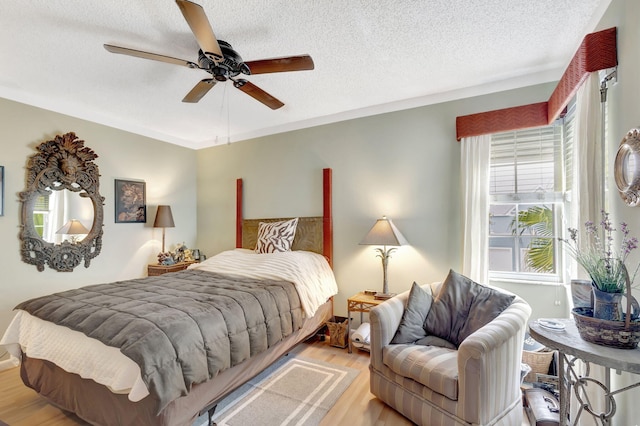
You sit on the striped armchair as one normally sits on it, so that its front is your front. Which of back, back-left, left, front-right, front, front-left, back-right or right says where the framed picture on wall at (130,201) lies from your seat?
front-right

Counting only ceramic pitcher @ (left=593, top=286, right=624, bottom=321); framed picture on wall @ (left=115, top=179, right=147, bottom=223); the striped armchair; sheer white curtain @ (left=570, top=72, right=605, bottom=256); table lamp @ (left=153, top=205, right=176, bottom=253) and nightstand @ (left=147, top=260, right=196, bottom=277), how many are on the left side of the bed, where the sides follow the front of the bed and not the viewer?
3

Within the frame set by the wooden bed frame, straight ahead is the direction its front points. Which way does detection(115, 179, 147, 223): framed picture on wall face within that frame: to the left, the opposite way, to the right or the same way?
to the left

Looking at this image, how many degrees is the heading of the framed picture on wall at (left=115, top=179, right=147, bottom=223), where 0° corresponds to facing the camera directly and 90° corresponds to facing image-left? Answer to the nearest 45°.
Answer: approximately 315°

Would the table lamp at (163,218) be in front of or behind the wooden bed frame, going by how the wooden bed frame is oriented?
behind

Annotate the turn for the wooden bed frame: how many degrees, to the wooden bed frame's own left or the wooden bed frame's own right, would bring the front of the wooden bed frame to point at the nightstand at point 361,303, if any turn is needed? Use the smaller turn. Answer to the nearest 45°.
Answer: approximately 135° to the wooden bed frame's own left

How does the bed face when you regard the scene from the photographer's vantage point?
facing the viewer and to the left of the viewer

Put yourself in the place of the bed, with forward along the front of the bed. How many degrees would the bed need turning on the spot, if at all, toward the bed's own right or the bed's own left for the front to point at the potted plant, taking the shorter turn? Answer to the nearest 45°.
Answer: approximately 90° to the bed's own left

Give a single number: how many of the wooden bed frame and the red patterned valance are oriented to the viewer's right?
0

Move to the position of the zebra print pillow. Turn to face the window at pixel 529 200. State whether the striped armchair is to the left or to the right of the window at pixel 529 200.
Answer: right

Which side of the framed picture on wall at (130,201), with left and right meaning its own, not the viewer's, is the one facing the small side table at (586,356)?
front

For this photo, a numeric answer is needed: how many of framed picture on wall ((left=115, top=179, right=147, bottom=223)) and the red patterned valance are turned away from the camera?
0

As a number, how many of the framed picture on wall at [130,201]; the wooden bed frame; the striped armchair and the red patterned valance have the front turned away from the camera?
0

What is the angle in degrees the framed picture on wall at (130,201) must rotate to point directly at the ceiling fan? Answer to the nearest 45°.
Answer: approximately 45° to its right

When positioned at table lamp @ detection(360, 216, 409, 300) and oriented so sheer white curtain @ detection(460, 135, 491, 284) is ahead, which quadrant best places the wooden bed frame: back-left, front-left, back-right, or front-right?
back-right

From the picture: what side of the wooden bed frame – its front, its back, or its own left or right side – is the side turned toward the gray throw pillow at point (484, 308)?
left

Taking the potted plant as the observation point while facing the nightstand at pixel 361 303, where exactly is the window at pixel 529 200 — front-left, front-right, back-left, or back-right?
front-right
